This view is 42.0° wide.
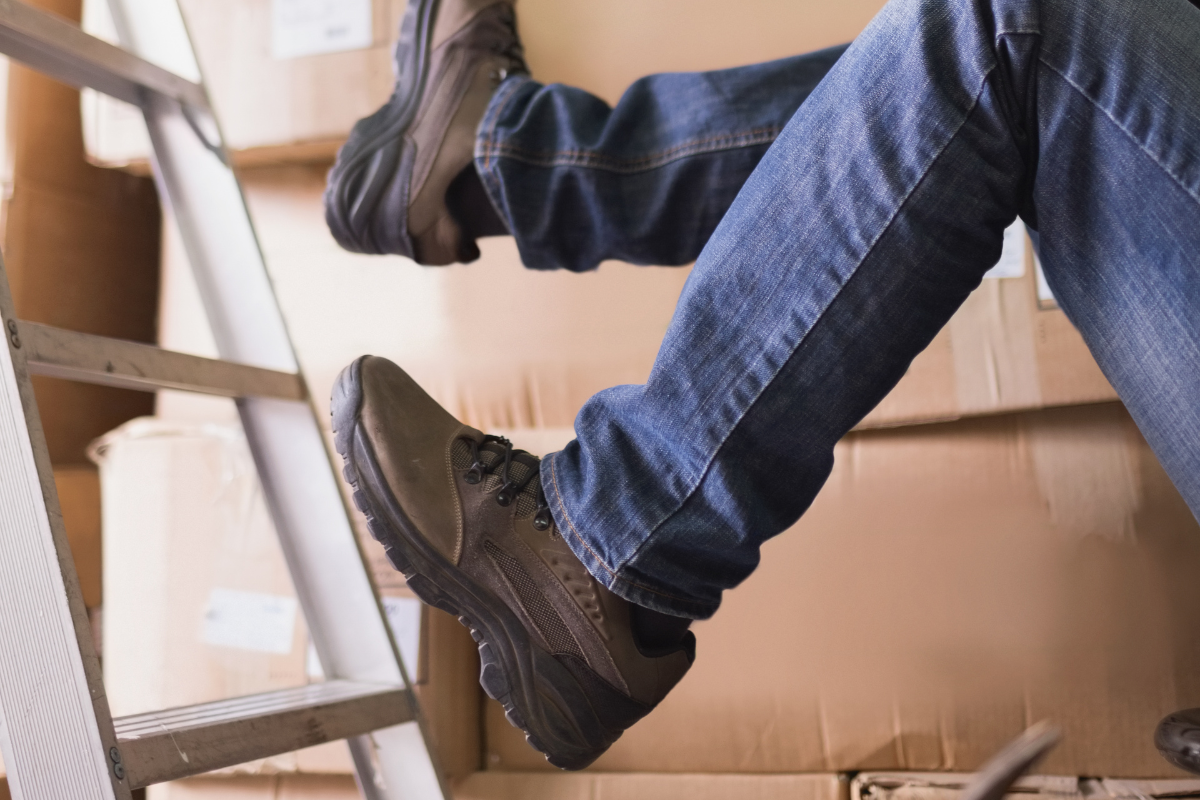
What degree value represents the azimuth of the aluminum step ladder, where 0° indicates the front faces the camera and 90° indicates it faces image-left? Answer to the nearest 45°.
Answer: approximately 315°
